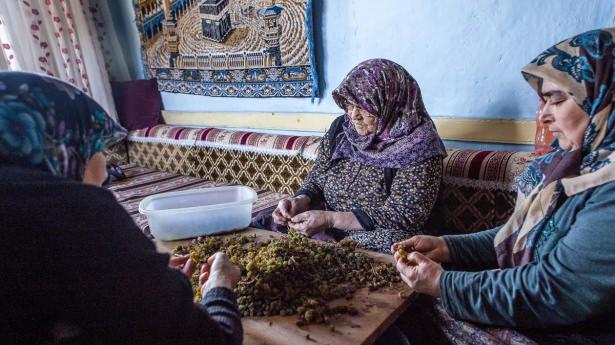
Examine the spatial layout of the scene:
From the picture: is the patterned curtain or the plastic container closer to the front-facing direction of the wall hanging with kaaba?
the plastic container

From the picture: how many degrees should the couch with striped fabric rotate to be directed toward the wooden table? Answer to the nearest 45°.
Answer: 0° — it already faces it

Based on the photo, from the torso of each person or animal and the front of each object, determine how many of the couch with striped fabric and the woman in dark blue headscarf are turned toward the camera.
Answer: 1

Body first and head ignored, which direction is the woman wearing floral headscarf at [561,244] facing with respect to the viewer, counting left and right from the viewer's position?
facing to the left of the viewer

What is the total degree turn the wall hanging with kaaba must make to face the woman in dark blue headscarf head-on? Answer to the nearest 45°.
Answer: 0° — it already faces them

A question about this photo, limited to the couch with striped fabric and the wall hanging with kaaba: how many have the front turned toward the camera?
2
